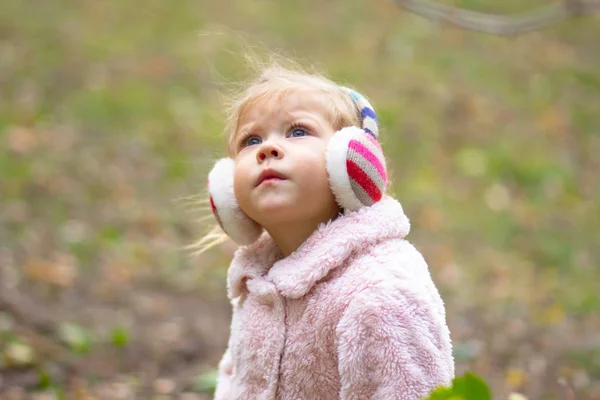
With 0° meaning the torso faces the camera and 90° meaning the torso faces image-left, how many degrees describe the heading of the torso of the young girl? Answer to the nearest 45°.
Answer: approximately 45°
